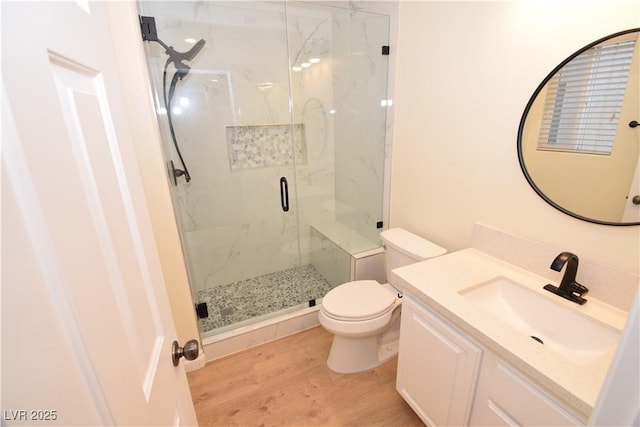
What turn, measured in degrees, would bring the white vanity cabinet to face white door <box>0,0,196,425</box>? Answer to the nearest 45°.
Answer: approximately 45° to its left

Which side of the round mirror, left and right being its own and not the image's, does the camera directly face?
front

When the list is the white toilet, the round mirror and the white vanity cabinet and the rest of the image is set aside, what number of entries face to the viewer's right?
0

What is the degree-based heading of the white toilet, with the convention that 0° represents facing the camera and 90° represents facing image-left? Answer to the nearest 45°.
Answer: approximately 45°

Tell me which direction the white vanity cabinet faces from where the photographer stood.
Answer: facing the viewer and to the left of the viewer

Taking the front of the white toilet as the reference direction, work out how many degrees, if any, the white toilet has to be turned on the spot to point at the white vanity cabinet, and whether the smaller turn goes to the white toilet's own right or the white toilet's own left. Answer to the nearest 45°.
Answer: approximately 90° to the white toilet's own left

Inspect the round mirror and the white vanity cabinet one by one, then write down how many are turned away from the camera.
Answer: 0

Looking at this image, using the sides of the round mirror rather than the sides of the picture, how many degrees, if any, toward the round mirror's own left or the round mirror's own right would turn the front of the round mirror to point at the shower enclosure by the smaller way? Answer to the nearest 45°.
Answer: approximately 90° to the round mirror's own right
